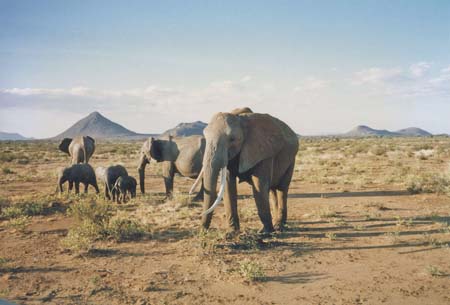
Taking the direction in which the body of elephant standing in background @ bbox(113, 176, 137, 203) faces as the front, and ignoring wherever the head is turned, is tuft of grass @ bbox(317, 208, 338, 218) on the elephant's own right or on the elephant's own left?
on the elephant's own left

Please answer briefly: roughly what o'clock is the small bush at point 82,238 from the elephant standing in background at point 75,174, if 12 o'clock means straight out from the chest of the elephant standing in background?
The small bush is roughly at 9 o'clock from the elephant standing in background.

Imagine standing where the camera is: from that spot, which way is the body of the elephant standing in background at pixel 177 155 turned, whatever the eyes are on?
to the viewer's left

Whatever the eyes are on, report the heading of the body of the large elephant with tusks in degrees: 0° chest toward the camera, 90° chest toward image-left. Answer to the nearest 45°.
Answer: approximately 45°

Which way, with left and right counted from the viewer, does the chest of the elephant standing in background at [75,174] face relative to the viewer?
facing to the left of the viewer

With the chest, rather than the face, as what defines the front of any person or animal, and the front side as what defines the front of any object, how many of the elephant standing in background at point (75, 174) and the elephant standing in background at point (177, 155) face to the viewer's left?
2

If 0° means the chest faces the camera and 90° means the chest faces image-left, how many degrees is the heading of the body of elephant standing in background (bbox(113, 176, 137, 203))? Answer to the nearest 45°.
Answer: approximately 45°

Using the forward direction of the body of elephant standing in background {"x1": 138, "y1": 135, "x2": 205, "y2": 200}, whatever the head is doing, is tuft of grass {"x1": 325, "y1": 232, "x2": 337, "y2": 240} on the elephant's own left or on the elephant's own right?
on the elephant's own left

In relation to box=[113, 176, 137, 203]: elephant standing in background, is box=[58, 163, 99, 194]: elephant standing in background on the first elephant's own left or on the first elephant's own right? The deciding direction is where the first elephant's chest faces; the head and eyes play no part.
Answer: on the first elephant's own right

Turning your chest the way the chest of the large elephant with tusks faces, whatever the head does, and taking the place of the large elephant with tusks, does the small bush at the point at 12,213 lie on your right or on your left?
on your right
